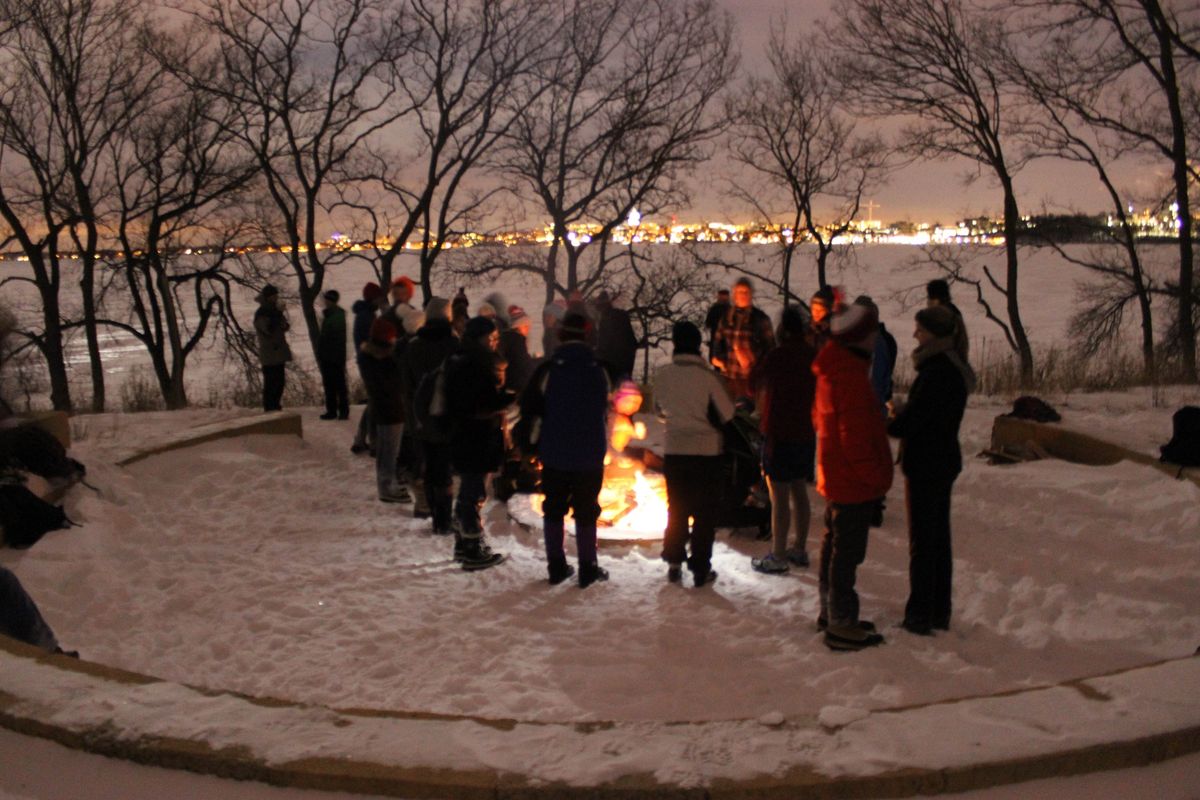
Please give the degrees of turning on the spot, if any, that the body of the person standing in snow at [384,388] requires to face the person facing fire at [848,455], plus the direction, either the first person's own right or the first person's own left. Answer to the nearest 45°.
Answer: approximately 45° to the first person's own right

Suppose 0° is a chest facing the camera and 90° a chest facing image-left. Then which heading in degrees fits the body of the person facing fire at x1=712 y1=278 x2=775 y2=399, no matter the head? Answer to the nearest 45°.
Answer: approximately 0°

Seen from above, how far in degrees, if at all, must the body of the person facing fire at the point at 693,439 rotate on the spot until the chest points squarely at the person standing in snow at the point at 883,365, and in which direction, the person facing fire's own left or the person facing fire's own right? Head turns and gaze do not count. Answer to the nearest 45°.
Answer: approximately 45° to the person facing fire's own right

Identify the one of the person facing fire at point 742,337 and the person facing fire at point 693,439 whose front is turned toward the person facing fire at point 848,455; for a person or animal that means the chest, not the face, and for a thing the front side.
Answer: the person facing fire at point 742,337

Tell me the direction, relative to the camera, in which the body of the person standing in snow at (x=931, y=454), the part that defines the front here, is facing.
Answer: to the viewer's left

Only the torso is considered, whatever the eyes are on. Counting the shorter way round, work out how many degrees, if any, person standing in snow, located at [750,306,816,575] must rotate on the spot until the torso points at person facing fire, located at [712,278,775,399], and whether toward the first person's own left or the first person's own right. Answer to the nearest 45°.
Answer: approximately 45° to the first person's own right

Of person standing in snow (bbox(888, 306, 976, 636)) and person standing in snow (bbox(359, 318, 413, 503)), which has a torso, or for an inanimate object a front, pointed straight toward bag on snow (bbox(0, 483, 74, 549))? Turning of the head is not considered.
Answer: person standing in snow (bbox(888, 306, 976, 636))

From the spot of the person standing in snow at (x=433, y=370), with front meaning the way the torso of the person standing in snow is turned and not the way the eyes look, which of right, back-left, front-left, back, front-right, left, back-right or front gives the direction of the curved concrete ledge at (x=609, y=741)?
back-right

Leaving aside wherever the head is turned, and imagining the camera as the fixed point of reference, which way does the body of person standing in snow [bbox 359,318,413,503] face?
to the viewer's right

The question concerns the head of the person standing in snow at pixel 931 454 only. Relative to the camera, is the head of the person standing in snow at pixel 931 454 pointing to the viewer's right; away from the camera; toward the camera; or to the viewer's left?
to the viewer's left

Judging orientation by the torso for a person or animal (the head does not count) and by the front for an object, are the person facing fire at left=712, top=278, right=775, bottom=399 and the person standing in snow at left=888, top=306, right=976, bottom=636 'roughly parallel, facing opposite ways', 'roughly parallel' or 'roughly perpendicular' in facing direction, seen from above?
roughly perpendicular

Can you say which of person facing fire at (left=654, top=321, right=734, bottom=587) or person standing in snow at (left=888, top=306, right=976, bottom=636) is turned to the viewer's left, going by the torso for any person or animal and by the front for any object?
the person standing in snow
